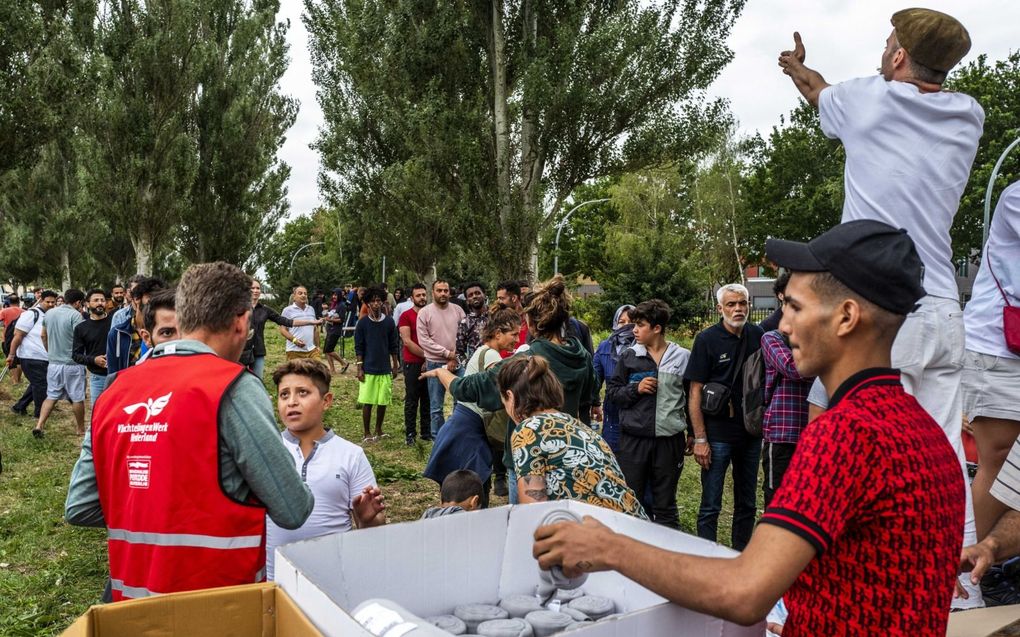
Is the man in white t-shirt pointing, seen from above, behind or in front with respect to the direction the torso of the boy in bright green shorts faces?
in front

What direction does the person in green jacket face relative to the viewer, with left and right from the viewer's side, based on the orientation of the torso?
facing away from the viewer and to the left of the viewer

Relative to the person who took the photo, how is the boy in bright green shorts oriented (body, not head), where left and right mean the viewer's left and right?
facing the viewer

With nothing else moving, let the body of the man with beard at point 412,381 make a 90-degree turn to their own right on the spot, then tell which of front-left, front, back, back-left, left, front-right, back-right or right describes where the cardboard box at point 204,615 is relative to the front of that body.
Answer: front-left

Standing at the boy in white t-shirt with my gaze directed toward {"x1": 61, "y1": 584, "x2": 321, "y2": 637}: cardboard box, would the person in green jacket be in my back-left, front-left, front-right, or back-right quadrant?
back-left

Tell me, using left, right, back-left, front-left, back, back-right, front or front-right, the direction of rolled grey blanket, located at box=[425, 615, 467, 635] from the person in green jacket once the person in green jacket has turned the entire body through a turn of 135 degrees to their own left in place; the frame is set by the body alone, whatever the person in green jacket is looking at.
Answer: front

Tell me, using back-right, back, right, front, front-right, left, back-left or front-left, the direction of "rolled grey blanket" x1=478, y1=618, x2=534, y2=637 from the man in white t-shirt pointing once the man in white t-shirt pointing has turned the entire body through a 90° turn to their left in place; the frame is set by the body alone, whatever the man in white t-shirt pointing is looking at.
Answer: front

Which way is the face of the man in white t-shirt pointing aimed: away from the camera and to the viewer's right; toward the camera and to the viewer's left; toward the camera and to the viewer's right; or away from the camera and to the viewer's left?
away from the camera and to the viewer's left

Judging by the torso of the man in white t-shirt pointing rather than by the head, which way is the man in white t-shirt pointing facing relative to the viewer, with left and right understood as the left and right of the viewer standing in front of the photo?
facing away from the viewer and to the left of the viewer

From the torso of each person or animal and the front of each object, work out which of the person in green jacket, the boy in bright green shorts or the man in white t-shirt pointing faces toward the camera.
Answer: the boy in bright green shorts

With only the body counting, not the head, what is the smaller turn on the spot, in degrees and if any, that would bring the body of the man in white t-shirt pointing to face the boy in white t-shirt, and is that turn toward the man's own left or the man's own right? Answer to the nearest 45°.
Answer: approximately 45° to the man's own left

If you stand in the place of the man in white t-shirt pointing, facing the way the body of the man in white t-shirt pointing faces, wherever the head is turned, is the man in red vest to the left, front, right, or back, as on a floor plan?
left

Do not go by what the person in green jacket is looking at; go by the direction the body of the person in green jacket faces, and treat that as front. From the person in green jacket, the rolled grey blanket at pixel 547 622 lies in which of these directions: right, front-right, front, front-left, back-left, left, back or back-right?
back-left

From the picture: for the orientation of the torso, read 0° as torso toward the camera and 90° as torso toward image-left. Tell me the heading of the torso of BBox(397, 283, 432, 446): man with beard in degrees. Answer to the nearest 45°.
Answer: approximately 315°

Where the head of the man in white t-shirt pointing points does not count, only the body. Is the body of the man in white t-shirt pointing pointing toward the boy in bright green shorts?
yes

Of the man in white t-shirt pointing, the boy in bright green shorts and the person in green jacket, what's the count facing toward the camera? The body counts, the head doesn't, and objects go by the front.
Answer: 1
